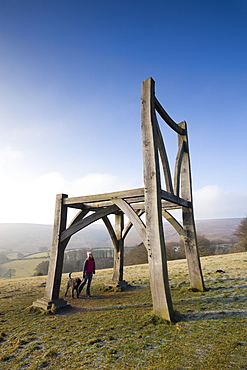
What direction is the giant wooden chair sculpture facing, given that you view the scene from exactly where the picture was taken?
facing away from the viewer and to the left of the viewer
